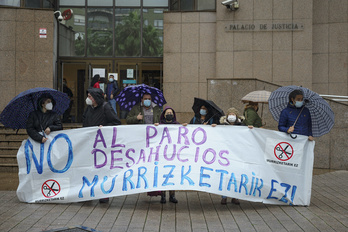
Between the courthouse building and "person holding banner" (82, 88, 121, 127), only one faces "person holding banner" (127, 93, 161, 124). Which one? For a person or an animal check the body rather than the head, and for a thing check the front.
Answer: the courthouse building

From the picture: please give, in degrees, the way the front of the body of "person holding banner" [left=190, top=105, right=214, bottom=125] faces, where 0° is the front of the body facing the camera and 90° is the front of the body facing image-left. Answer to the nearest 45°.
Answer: approximately 0°

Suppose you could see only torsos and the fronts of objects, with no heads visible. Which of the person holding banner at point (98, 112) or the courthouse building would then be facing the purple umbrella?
the courthouse building

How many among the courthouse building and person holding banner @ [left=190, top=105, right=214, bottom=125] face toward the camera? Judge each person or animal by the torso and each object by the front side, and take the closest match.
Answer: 2

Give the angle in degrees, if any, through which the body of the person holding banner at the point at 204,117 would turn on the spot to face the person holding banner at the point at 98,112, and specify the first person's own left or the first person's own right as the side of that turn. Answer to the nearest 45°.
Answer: approximately 90° to the first person's own right

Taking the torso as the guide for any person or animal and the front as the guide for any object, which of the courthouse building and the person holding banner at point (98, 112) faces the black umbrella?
the courthouse building

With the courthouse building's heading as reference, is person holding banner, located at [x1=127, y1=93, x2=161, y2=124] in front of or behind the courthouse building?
in front

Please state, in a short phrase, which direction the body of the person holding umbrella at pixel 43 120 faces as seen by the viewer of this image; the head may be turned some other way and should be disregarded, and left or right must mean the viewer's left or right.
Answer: facing the viewer and to the right of the viewer

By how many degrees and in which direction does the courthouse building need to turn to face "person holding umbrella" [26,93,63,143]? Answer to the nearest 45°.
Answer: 0° — it already faces them

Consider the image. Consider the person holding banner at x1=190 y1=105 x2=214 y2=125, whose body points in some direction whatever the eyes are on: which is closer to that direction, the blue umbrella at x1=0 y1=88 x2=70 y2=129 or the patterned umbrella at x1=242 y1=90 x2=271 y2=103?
the blue umbrella

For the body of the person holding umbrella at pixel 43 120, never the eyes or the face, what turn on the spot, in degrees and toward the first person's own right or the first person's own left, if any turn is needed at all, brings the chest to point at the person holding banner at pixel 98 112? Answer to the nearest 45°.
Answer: approximately 45° to the first person's own left

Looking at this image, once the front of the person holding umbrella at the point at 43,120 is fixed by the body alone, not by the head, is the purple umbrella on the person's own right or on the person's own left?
on the person's own left

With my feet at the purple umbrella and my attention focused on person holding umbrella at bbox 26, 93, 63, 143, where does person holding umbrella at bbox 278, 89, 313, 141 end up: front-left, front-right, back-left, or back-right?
back-left

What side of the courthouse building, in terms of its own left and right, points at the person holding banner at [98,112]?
front
